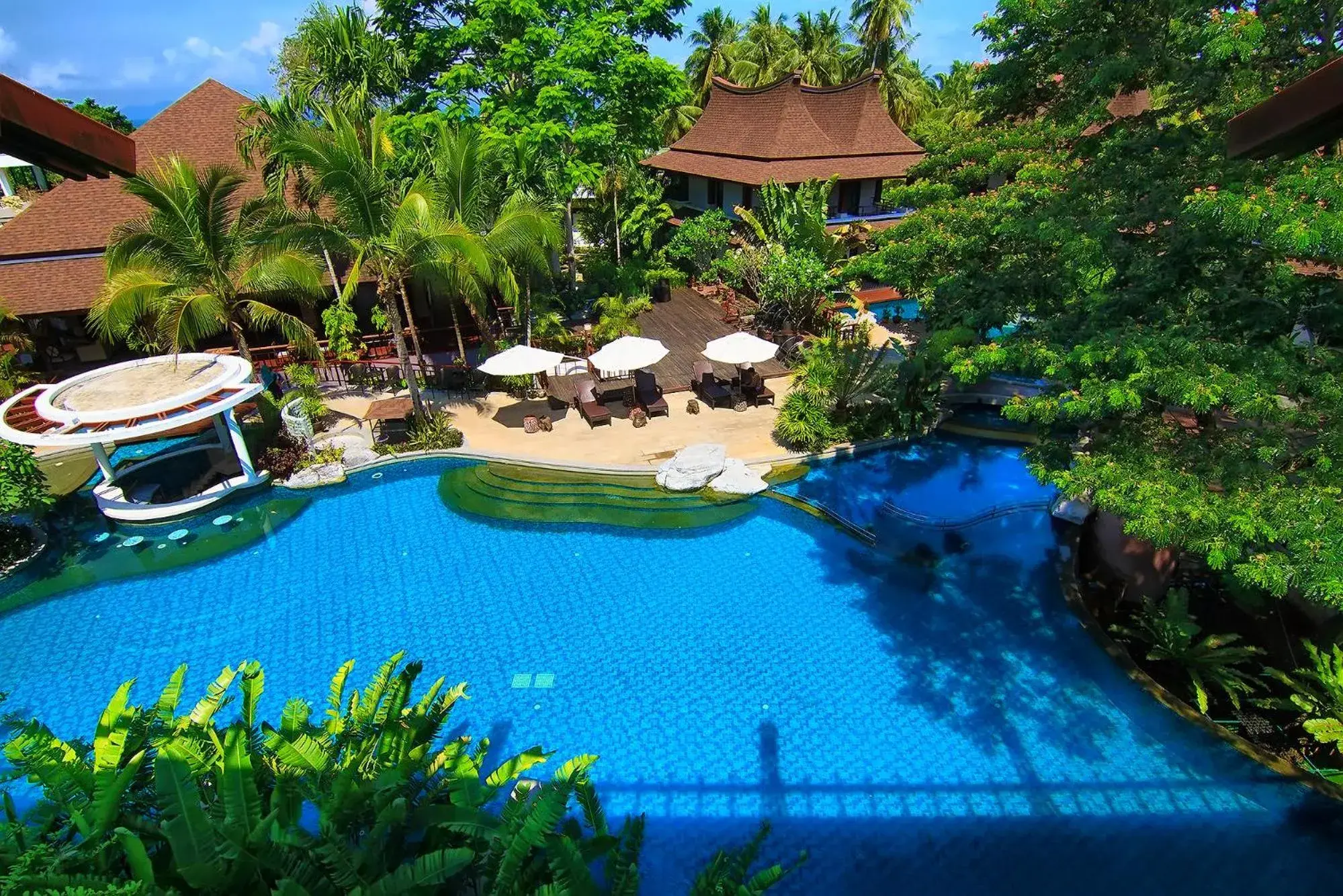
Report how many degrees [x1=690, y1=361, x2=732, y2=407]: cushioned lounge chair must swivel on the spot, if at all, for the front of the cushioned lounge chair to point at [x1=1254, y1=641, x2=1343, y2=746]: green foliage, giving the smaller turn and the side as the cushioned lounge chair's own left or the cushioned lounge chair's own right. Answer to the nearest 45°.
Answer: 0° — it already faces it

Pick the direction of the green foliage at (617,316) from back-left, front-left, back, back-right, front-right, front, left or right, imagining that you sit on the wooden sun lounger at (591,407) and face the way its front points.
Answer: back-left

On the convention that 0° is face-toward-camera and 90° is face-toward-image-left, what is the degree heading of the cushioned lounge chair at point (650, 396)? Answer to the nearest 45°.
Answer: approximately 315°

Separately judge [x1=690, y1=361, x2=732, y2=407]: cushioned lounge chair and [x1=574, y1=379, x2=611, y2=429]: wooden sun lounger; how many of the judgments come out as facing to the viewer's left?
0

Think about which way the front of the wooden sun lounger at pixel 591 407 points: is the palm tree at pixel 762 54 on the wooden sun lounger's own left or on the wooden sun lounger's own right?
on the wooden sun lounger's own left

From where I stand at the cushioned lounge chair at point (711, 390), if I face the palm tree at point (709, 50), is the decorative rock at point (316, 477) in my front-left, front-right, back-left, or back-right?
back-left

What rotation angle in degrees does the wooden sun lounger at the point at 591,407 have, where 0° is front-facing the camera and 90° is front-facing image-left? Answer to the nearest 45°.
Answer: approximately 315°

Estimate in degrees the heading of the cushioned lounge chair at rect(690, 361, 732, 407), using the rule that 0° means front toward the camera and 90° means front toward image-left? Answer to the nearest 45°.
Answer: approximately 315°

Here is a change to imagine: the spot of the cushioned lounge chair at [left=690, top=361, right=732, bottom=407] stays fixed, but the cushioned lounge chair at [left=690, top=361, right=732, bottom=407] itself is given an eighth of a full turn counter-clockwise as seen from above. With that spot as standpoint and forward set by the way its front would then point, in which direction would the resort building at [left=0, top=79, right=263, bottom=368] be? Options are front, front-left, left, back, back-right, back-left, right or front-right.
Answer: back

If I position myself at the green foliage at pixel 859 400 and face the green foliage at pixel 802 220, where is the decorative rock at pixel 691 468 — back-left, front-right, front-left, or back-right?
back-left

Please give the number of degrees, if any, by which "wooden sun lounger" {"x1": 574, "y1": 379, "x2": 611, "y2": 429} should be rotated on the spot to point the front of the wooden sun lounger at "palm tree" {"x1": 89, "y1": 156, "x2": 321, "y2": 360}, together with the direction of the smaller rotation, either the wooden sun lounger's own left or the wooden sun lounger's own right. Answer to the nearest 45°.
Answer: approximately 135° to the wooden sun lounger's own right

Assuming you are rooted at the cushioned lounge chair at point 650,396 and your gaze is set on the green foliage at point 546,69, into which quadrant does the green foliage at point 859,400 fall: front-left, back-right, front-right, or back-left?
back-right
